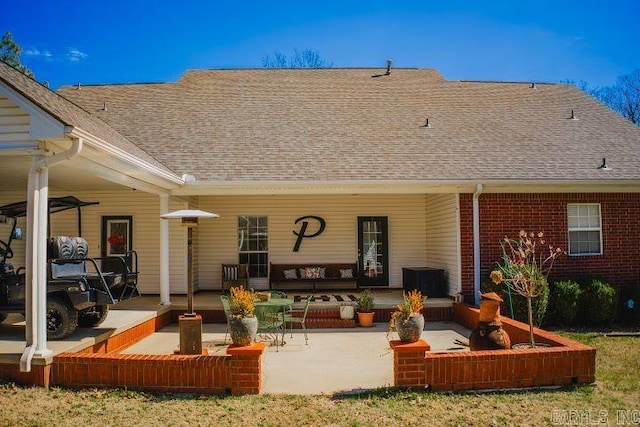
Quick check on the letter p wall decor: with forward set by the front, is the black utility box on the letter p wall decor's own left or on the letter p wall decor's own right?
on the letter p wall decor's own left

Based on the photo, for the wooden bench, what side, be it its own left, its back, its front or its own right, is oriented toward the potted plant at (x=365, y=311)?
front

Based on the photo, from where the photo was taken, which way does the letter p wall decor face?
toward the camera

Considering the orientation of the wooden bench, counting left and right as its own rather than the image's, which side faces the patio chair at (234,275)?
right

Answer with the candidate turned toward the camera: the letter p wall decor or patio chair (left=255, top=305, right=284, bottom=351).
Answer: the letter p wall decor

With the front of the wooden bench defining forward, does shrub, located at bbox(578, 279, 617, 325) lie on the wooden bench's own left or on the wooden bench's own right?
on the wooden bench's own left

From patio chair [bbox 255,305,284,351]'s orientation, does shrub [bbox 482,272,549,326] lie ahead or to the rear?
ahead

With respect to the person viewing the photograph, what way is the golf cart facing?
facing away from the viewer and to the left of the viewer

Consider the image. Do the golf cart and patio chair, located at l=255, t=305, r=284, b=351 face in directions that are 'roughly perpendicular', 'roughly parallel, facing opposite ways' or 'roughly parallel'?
roughly perpendicular

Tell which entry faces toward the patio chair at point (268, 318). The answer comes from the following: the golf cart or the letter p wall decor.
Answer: the letter p wall decor

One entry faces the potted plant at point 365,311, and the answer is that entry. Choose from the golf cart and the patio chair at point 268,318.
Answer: the patio chair

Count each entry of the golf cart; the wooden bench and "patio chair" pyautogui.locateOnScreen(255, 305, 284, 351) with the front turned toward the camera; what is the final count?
1

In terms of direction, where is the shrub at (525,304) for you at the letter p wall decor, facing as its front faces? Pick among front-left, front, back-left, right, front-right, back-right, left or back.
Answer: front-left

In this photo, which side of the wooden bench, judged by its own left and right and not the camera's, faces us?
front
